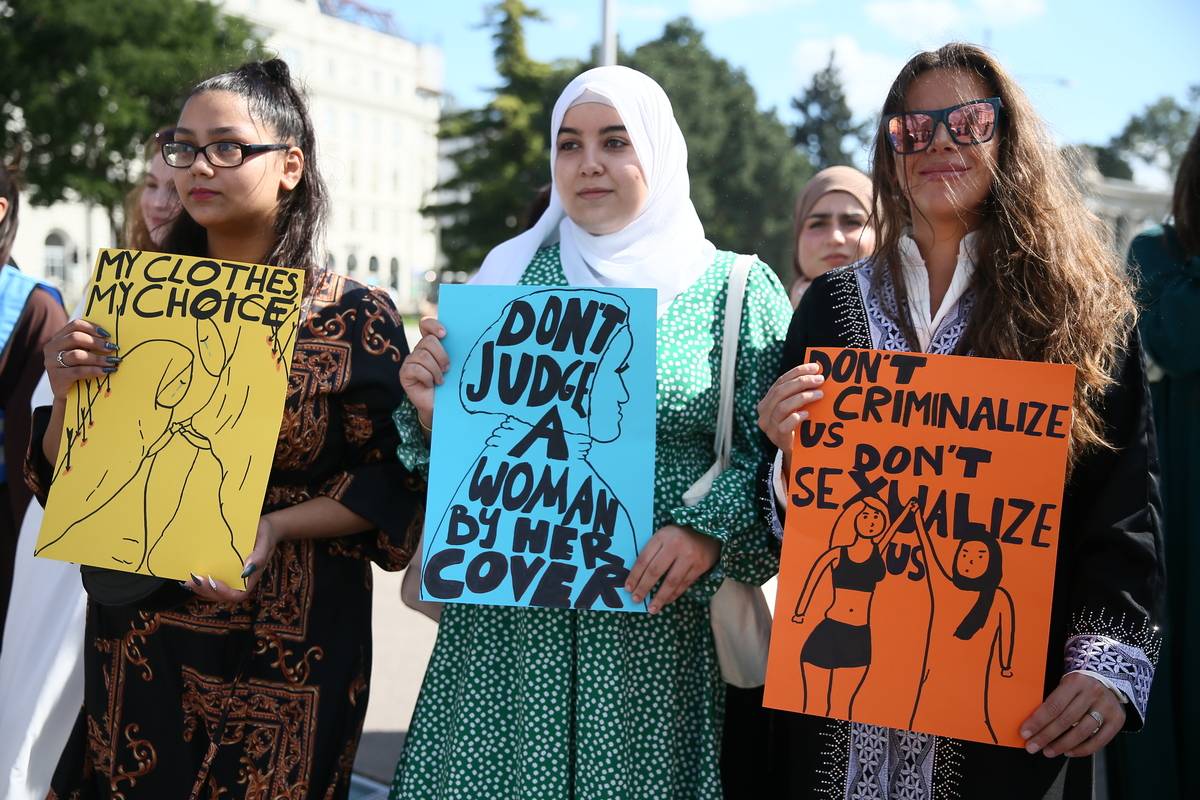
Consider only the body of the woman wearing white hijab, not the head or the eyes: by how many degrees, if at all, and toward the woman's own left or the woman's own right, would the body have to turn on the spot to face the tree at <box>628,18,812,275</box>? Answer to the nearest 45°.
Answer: approximately 135° to the woman's own right

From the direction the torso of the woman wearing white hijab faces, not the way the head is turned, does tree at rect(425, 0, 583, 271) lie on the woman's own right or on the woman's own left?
on the woman's own right

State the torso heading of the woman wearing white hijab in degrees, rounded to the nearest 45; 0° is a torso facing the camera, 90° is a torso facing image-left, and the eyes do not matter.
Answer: approximately 45°

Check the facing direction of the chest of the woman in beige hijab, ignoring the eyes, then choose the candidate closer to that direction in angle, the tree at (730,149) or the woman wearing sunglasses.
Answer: the woman wearing sunglasses

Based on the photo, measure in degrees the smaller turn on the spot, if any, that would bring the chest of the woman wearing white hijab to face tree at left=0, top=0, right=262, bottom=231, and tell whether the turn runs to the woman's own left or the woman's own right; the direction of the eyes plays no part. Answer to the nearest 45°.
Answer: approximately 90° to the woman's own right
